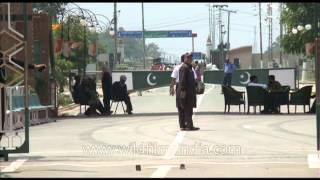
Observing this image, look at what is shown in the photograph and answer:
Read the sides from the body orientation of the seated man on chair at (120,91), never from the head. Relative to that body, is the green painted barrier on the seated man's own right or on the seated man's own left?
on the seated man's own left

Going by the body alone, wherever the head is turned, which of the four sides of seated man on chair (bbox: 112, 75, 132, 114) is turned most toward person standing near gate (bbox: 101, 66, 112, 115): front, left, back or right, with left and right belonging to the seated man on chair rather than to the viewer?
back

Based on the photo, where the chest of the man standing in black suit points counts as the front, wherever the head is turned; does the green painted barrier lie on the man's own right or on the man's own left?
on the man's own left

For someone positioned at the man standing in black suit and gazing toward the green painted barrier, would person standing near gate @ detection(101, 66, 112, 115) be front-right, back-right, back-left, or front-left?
front-left
